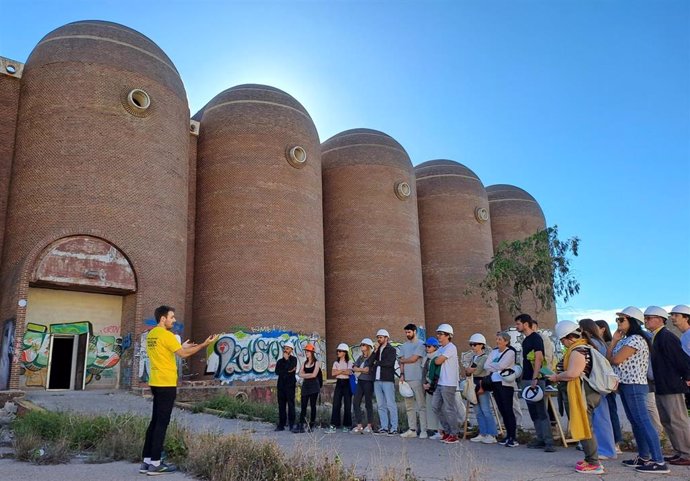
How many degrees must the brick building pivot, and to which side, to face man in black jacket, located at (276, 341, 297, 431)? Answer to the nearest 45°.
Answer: approximately 45° to its right

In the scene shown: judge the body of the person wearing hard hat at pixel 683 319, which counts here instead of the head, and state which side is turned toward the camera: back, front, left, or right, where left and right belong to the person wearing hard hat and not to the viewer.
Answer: left

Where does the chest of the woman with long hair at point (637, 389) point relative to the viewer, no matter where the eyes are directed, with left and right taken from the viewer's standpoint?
facing to the left of the viewer

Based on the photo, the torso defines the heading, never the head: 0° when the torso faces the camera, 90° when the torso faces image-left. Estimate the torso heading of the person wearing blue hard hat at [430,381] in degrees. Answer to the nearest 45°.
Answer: approximately 45°

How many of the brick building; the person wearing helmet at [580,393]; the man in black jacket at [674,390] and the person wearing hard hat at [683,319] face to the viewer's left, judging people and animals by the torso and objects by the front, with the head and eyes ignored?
3

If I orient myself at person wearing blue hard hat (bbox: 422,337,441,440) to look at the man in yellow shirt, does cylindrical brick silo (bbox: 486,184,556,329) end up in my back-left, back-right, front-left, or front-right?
back-right

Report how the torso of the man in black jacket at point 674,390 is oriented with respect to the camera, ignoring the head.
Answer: to the viewer's left

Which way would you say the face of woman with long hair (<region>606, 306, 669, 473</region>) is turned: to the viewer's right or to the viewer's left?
to the viewer's left

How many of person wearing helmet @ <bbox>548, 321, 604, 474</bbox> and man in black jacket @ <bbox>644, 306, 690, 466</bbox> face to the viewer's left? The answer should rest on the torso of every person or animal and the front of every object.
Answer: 2

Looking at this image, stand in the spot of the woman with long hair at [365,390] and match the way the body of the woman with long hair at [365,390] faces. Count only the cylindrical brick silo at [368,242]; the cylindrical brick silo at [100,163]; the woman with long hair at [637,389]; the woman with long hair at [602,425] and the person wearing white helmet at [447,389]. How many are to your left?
3

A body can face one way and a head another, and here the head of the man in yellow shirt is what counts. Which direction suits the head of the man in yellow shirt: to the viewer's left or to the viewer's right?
to the viewer's right

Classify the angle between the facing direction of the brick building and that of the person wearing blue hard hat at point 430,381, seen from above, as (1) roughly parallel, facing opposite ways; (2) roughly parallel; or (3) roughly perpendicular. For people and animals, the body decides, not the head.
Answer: roughly perpendicular

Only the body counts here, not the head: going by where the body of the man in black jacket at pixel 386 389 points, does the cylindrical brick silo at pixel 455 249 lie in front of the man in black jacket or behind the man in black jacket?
behind
